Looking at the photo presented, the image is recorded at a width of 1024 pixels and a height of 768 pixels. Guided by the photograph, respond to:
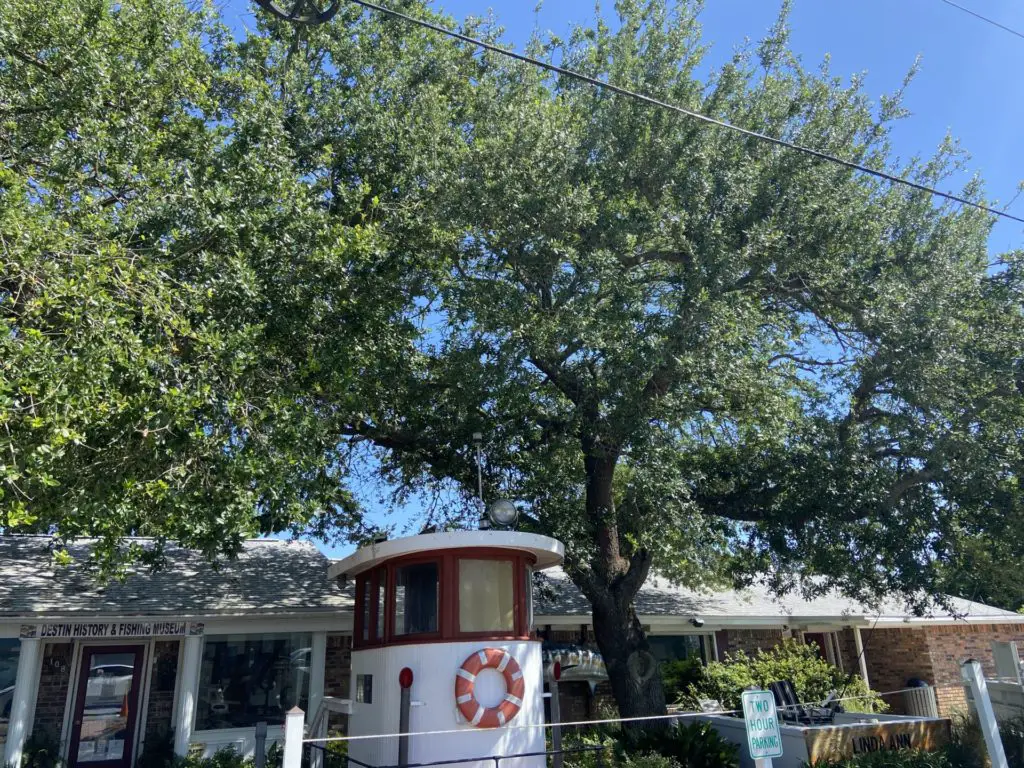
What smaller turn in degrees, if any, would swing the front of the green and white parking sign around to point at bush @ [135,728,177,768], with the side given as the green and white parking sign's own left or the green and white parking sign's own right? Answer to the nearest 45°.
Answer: approximately 90° to the green and white parking sign's own right

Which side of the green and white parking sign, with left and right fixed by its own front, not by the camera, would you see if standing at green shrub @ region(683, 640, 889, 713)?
back

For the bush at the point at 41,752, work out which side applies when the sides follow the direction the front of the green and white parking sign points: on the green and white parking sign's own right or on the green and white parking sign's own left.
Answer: on the green and white parking sign's own right

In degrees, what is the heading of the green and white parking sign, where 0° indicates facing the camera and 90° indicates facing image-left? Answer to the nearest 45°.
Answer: approximately 0°

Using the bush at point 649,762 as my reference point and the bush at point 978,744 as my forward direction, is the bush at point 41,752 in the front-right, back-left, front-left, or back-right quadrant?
back-left

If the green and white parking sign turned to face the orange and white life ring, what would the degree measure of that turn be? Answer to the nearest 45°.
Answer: approximately 90° to its right

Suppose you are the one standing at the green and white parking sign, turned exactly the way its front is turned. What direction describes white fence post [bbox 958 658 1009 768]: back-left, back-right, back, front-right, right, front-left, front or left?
back-left

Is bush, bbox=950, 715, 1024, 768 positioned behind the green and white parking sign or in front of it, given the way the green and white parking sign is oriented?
behind
